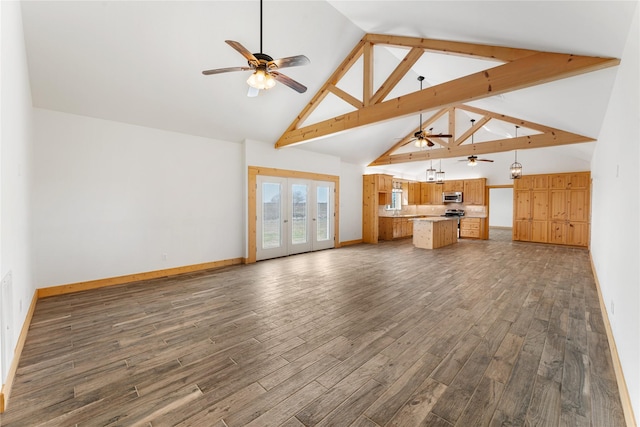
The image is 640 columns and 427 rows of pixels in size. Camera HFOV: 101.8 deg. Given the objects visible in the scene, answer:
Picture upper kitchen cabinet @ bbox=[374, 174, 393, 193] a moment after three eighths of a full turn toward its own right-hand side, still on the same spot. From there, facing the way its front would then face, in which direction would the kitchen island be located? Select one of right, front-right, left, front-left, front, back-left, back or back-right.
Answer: back-left

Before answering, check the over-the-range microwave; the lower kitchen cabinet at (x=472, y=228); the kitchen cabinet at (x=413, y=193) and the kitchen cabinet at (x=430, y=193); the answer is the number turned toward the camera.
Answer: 4

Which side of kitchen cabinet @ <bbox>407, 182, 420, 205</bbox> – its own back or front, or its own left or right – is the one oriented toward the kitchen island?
front

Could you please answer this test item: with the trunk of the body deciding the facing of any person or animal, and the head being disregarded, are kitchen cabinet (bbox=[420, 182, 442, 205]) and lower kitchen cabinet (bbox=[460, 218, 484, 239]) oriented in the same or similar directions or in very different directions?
same or similar directions

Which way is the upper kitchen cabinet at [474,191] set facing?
toward the camera

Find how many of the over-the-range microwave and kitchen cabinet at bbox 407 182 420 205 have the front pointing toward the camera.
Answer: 2

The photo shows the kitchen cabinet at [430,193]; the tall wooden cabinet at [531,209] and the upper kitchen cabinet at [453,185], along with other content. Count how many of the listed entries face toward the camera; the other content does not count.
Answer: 3

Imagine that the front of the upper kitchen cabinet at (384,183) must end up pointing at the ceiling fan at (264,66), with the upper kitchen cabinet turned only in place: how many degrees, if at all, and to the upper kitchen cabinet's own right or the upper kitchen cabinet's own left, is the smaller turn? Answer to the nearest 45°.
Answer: approximately 45° to the upper kitchen cabinet's own right

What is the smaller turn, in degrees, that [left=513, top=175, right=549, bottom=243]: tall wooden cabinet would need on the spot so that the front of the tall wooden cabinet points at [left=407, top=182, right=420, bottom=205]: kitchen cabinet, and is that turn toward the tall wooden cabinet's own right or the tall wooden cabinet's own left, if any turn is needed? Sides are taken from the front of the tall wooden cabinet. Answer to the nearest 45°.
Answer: approximately 90° to the tall wooden cabinet's own right

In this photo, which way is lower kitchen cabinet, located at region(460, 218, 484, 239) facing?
toward the camera

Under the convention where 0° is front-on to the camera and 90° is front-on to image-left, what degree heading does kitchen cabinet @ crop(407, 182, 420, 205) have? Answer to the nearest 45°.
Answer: approximately 0°

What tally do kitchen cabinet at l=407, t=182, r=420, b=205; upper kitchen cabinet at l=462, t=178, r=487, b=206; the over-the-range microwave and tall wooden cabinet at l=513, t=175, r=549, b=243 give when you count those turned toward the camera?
4

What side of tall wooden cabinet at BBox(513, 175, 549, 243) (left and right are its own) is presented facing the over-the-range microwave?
right

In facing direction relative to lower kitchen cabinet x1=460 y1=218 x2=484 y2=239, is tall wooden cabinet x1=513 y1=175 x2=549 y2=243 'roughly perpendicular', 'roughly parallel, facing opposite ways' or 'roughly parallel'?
roughly parallel

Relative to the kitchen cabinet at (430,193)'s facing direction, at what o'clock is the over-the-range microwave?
The over-the-range microwave is roughly at 10 o'clock from the kitchen cabinet.

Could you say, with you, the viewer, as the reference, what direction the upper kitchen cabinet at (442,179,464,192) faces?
facing the viewer

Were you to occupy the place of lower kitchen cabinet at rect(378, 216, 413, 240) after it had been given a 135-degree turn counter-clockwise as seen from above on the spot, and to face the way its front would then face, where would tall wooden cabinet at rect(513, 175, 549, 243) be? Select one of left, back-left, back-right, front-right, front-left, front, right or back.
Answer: right

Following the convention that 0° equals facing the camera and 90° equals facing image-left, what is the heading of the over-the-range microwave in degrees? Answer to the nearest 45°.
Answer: approximately 0°
